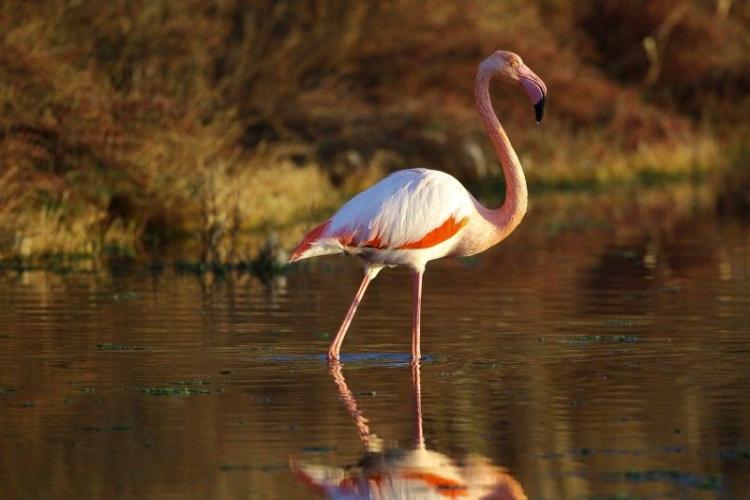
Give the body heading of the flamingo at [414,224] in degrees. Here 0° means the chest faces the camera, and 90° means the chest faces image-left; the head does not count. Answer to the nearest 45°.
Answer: approximately 270°
